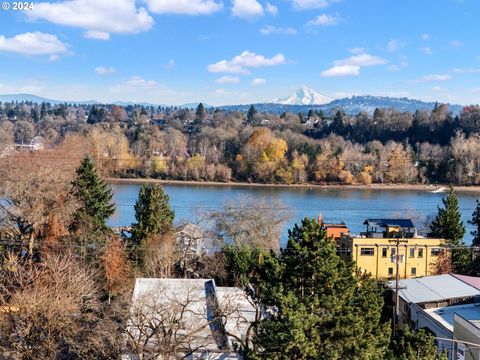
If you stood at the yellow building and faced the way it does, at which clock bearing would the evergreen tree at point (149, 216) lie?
The evergreen tree is roughly at 2 o'clock from the yellow building.

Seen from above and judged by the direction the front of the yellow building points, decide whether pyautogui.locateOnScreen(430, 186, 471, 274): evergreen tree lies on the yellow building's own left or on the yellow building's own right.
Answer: on the yellow building's own left

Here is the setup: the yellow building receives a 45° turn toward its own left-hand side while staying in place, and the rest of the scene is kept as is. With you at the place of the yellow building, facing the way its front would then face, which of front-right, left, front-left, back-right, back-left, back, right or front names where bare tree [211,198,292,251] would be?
back-right

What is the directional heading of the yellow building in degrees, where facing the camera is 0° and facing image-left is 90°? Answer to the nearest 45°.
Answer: approximately 0°

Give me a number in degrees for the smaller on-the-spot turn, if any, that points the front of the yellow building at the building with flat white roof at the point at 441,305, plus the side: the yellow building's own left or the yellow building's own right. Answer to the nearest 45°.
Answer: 0° — it already faces it

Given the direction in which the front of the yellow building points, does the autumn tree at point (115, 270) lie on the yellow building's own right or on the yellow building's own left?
on the yellow building's own right

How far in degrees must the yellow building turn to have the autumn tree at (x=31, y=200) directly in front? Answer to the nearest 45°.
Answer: approximately 45° to its right
